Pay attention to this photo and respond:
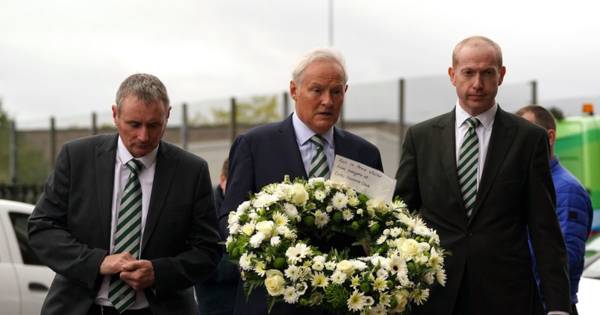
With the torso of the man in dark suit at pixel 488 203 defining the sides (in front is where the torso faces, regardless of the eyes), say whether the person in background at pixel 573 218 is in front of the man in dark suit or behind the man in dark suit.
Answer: behind

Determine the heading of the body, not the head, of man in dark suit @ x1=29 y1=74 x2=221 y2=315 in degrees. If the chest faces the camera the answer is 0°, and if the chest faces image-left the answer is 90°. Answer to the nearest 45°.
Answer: approximately 0°

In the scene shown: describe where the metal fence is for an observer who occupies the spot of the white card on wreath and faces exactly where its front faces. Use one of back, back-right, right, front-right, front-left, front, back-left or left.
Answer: back

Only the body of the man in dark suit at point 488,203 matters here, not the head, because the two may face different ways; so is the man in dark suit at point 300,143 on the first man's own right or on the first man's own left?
on the first man's own right

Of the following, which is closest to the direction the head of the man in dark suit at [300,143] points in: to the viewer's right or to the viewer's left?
to the viewer's right

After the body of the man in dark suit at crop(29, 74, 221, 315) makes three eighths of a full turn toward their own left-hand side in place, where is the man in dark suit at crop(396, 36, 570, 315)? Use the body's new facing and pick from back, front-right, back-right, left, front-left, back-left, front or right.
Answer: front-right

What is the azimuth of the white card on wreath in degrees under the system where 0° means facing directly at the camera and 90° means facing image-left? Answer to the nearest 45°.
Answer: approximately 0°

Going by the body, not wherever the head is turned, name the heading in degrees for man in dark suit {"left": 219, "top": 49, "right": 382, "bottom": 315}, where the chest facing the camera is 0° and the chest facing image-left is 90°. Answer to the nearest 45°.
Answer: approximately 315°

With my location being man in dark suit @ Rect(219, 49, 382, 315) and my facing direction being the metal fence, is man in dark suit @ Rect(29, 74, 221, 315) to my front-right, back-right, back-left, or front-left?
back-left
